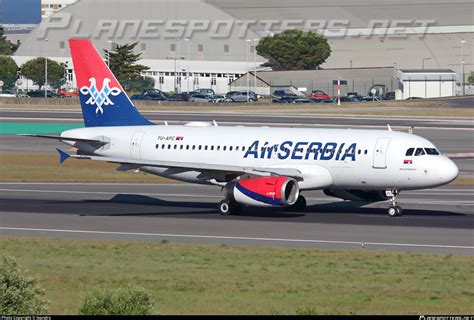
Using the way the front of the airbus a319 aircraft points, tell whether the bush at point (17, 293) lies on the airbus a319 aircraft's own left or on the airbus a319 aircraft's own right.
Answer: on the airbus a319 aircraft's own right

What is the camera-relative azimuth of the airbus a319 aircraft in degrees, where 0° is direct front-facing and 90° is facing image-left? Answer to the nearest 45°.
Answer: approximately 315°

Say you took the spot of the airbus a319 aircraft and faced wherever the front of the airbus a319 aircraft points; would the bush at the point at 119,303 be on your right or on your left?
on your right
